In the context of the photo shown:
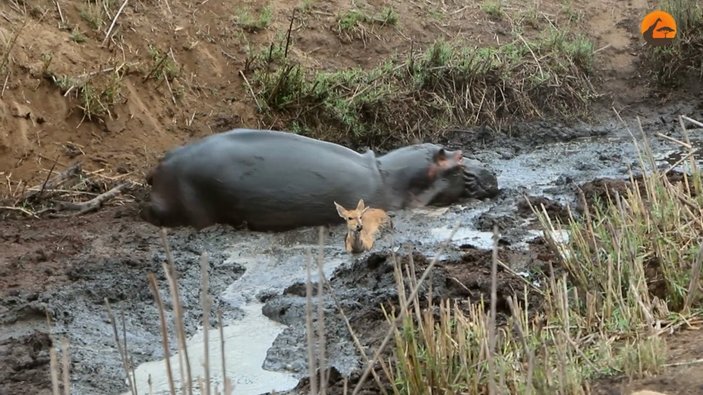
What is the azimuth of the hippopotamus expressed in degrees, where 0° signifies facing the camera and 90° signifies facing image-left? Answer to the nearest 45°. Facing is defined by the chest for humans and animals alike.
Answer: approximately 270°

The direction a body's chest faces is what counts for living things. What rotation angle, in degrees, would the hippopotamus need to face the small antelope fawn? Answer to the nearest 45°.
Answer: approximately 45° to its right
